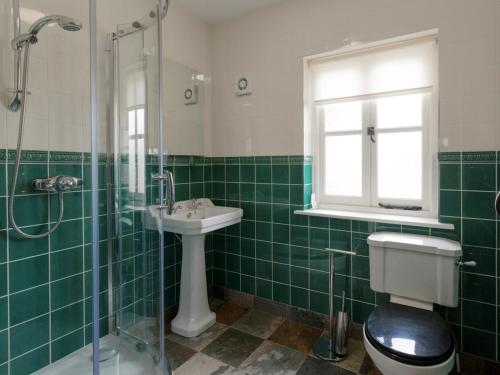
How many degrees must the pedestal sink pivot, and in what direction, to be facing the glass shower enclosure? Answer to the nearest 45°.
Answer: approximately 90° to its right

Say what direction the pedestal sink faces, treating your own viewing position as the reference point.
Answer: facing the viewer and to the right of the viewer

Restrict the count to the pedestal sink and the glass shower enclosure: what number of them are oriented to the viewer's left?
0

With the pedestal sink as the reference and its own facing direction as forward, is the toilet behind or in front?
in front

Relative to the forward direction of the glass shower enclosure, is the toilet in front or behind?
in front

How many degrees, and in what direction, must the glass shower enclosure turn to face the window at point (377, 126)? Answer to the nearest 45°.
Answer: approximately 45° to its left

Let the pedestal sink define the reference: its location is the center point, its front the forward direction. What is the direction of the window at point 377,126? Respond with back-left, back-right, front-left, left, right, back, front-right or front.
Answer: front-left

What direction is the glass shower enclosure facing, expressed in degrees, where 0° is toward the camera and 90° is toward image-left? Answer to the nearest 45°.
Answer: approximately 315°

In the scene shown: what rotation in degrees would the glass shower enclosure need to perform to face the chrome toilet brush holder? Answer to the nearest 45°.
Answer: approximately 45° to its left
